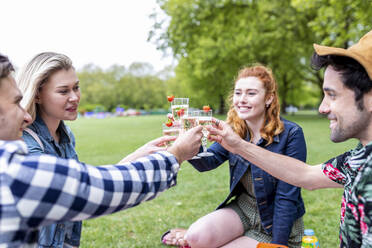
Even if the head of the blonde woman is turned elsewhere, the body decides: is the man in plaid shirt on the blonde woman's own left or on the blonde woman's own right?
on the blonde woman's own right

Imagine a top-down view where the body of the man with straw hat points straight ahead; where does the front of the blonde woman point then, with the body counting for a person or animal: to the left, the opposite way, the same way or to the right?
the opposite way

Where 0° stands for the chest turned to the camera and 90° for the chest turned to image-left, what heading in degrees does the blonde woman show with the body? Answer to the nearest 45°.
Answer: approximately 315°

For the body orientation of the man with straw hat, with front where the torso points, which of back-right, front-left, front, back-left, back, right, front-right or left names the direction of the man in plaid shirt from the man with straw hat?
front-left

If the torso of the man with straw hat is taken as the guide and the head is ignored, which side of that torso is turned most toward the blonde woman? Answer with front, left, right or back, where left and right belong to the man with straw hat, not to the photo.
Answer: front

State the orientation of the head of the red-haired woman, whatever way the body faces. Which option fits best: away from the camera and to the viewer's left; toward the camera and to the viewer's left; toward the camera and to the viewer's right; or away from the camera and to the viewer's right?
toward the camera and to the viewer's left

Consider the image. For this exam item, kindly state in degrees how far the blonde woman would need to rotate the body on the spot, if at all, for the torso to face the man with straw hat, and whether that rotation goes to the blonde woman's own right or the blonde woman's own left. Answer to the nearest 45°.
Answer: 0° — they already face them

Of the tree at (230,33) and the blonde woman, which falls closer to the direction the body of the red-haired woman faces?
the blonde woman

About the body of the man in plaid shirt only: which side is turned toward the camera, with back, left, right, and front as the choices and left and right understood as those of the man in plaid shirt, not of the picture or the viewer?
right

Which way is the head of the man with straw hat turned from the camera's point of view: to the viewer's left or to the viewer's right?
to the viewer's left

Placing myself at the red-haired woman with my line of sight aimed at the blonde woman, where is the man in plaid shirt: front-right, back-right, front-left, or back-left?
front-left

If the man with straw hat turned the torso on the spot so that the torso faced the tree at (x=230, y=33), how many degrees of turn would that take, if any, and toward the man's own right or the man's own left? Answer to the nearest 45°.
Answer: approximately 90° to the man's own right

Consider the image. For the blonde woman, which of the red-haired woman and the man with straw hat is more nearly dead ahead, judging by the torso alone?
the man with straw hat

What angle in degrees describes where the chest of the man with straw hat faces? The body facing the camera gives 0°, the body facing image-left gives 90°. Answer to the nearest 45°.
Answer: approximately 90°

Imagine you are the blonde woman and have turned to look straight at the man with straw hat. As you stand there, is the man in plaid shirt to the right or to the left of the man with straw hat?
right

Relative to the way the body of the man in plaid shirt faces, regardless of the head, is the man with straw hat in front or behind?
in front

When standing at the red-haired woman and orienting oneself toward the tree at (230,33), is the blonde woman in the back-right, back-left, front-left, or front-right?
back-left
